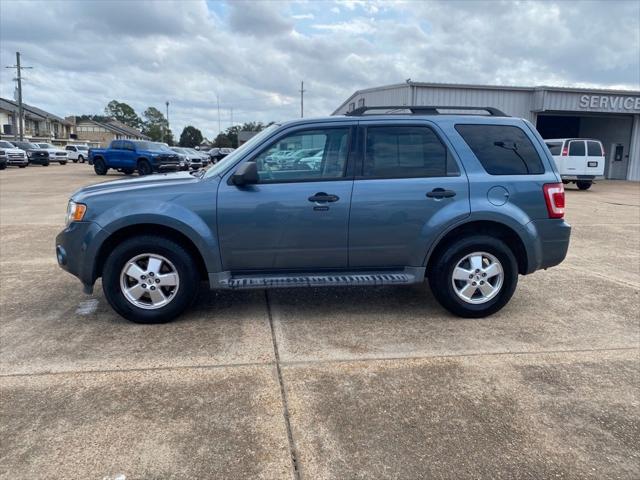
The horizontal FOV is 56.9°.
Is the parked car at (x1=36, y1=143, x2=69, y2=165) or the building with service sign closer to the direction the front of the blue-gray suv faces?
the parked car

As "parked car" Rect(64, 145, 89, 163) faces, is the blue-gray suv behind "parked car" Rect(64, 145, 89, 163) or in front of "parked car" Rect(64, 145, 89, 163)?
in front

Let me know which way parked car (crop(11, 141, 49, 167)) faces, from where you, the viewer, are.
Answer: facing the viewer and to the right of the viewer

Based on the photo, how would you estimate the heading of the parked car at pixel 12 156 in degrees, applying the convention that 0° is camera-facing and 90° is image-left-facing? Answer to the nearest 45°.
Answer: approximately 315°

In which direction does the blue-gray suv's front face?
to the viewer's left

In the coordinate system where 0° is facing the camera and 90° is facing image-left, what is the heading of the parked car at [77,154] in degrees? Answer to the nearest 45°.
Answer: approximately 315°

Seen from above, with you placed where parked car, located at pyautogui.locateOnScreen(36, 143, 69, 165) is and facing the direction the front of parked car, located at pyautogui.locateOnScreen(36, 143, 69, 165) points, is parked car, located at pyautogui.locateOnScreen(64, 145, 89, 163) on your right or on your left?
on your left

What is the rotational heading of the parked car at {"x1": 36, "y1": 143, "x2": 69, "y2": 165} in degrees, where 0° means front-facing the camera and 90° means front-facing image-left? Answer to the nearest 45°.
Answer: approximately 315°

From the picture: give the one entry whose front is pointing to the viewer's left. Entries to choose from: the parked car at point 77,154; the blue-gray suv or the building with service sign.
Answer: the blue-gray suv

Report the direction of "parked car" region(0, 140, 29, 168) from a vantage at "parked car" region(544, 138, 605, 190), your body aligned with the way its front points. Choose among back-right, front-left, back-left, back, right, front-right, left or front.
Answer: front-left

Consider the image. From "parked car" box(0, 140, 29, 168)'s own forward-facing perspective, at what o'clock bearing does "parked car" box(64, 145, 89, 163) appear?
"parked car" box(64, 145, 89, 163) is roughly at 8 o'clock from "parked car" box(0, 140, 29, 168).

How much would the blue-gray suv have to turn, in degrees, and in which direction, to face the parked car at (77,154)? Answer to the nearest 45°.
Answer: approximately 45° to its right
